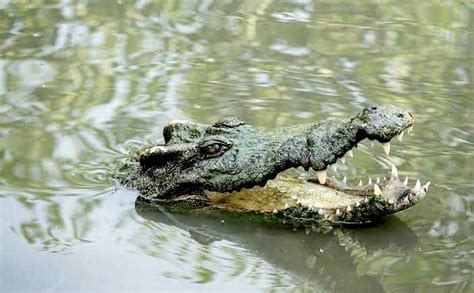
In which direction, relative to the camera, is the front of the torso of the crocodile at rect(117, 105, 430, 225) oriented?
to the viewer's right
